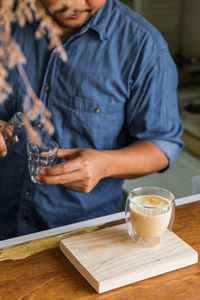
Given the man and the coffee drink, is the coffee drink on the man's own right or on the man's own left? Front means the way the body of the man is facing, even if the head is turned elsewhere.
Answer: on the man's own left

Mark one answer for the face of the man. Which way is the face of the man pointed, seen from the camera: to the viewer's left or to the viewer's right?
to the viewer's left

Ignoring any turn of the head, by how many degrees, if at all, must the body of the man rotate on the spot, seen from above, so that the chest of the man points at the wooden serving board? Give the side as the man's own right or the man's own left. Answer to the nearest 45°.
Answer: approximately 45° to the man's own left

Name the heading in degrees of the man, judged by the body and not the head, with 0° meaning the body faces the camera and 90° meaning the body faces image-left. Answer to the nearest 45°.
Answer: approximately 45°
